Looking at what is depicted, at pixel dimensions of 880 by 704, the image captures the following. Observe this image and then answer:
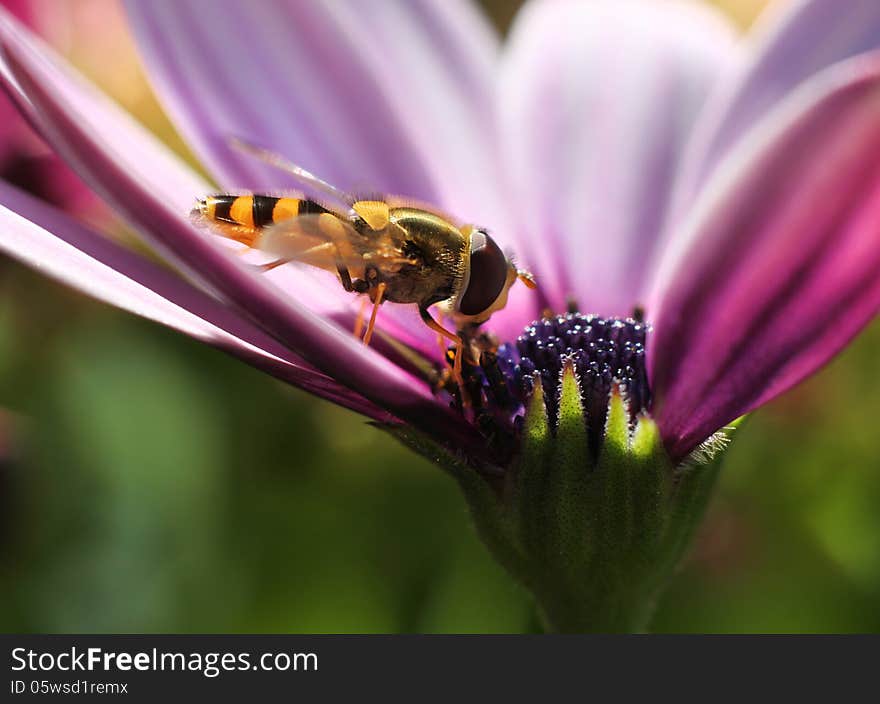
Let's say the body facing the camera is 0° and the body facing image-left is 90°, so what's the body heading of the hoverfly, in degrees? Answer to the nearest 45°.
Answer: approximately 270°
